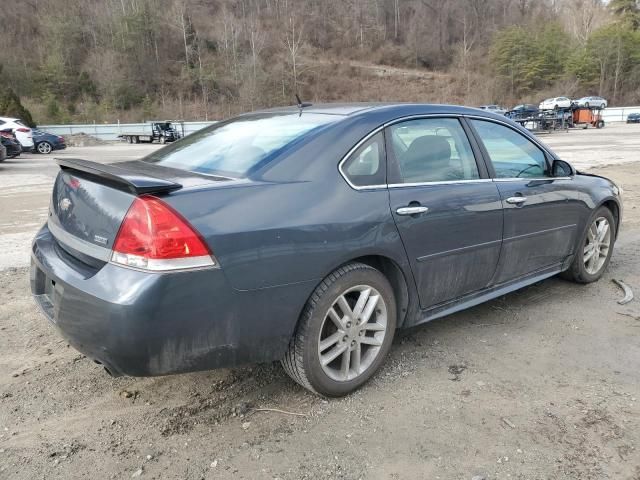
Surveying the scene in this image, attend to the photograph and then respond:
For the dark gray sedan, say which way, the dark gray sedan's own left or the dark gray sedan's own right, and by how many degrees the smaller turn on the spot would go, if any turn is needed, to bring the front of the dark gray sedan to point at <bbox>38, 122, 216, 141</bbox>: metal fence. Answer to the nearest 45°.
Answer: approximately 90° to the dark gray sedan's own left

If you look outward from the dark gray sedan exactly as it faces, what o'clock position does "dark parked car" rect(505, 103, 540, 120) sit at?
The dark parked car is roughly at 11 o'clock from the dark gray sedan.

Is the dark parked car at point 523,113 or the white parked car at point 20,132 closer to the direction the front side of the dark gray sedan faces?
the dark parked car

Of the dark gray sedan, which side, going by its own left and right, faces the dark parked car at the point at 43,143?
left

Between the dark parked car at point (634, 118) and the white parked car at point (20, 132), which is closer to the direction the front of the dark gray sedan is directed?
the dark parked car

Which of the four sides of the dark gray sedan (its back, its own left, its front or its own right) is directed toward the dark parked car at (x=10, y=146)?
left

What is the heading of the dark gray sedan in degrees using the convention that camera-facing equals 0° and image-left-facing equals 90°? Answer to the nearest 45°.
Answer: approximately 225°
